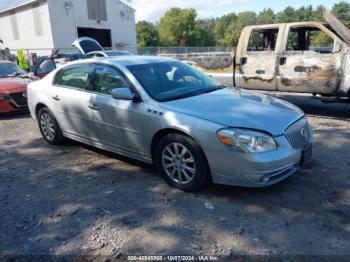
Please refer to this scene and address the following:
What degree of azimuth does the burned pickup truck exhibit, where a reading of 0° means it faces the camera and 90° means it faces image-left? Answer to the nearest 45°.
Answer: approximately 270°

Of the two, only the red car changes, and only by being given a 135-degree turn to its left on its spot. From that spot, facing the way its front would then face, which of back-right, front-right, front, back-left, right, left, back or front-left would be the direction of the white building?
front

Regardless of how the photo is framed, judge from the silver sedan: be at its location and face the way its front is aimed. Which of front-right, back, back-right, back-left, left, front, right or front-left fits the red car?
back

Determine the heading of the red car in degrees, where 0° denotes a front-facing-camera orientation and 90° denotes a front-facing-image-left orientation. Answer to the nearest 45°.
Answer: approximately 315°

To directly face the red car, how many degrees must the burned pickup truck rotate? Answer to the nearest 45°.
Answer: approximately 180°

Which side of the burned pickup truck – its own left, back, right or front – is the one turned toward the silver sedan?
right

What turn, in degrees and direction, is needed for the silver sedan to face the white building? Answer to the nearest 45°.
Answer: approximately 135° to its left

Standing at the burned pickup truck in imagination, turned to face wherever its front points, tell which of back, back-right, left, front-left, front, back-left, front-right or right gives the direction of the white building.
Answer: back-left

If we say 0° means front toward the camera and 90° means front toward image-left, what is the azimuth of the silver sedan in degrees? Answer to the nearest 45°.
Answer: approximately 315°
